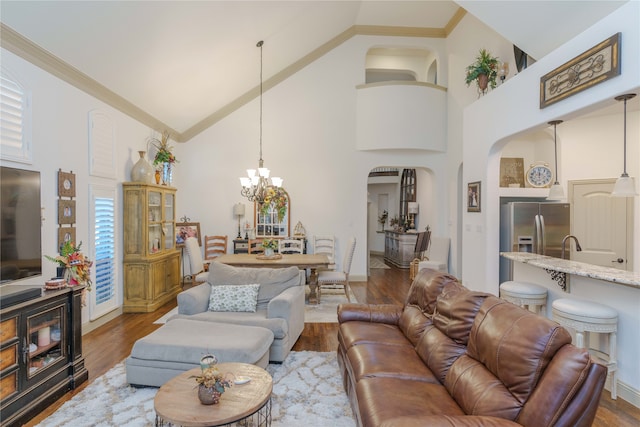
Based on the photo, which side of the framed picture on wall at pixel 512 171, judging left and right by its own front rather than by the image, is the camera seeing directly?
front

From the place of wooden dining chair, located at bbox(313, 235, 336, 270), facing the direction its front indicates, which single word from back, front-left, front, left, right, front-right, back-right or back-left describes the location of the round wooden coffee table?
front

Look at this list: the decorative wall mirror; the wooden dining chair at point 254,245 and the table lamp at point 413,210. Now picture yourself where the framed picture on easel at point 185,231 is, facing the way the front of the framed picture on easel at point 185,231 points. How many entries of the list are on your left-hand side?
3

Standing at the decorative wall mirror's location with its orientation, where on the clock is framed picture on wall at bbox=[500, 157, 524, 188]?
The framed picture on wall is roughly at 10 o'clock from the decorative wall mirror.

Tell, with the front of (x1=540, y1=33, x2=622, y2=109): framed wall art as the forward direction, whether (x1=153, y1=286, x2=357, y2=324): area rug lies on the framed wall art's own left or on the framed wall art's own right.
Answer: on the framed wall art's own right

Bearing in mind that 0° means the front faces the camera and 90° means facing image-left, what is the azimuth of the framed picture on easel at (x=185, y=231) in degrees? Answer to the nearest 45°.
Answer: approximately 0°

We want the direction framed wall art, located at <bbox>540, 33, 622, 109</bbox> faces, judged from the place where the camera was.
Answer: facing the viewer and to the left of the viewer

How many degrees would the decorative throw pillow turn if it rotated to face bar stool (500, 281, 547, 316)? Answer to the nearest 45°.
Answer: approximately 90° to its left

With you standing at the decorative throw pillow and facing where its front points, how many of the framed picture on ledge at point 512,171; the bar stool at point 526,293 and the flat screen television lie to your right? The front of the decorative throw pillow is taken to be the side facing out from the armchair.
1

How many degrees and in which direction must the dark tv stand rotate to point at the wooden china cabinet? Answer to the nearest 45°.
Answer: approximately 90° to its left

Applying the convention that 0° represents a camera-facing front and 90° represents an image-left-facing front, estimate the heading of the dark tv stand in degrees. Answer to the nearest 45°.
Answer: approximately 315°

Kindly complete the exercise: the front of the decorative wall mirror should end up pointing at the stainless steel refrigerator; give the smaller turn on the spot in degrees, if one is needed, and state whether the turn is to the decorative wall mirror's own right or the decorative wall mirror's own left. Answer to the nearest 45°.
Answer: approximately 45° to the decorative wall mirror's own left

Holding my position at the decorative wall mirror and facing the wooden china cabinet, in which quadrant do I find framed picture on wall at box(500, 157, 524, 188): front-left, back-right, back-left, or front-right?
back-left

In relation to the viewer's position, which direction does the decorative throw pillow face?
facing the viewer

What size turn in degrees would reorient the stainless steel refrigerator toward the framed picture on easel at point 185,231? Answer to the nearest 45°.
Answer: approximately 90° to its right

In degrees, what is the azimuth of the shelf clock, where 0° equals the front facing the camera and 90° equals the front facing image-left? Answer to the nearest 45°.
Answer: approximately 0°
